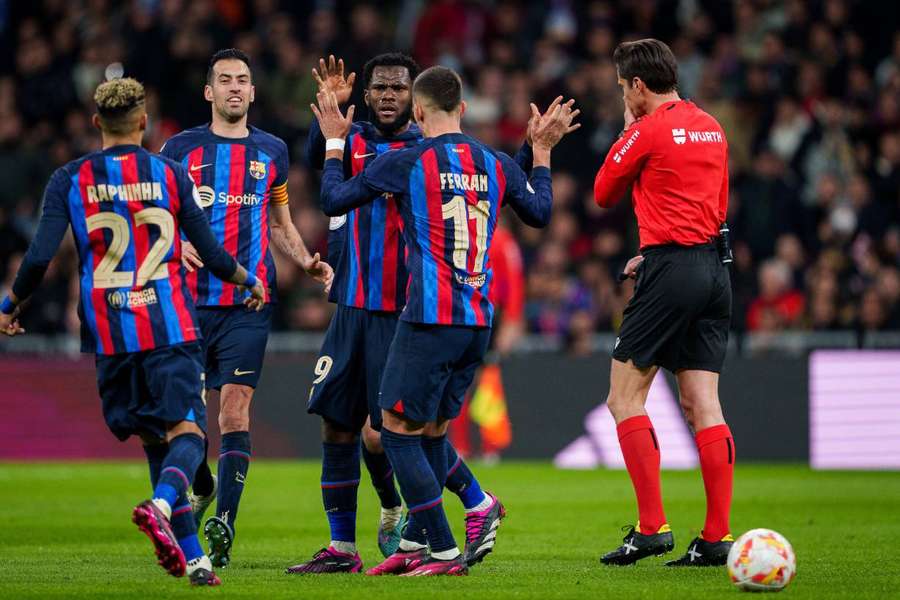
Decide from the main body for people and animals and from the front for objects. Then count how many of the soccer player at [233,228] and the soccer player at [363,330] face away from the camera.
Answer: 0

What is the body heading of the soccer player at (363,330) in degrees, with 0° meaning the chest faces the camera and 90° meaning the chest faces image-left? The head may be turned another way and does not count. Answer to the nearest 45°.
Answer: approximately 0°

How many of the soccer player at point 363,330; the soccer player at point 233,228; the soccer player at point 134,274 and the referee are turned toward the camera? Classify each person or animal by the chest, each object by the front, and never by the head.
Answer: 2

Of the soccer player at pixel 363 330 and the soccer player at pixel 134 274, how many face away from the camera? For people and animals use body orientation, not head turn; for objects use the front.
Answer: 1

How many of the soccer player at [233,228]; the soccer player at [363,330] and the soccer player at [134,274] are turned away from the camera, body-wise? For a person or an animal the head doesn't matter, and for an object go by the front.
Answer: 1

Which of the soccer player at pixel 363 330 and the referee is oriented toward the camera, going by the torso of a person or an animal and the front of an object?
the soccer player

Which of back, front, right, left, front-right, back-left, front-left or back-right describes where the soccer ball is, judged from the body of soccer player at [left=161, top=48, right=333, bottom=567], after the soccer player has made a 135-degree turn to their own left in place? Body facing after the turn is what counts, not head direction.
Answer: right

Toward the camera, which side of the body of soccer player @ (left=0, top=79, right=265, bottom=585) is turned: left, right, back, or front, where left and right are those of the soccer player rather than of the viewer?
back

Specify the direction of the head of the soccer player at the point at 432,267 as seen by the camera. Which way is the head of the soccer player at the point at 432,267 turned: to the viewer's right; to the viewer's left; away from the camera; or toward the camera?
away from the camera

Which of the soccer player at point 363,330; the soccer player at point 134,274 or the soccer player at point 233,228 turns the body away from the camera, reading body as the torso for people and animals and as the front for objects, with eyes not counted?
the soccer player at point 134,274

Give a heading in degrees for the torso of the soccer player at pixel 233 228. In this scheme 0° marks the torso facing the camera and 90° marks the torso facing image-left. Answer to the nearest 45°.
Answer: approximately 0°

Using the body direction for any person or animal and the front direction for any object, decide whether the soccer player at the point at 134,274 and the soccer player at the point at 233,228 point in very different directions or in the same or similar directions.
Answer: very different directions

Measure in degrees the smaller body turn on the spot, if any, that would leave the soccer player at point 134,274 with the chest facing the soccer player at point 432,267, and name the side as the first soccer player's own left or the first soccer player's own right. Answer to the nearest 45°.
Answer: approximately 90° to the first soccer player's own right
